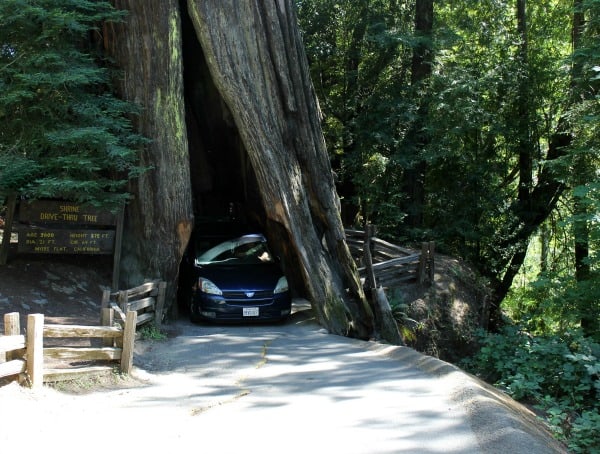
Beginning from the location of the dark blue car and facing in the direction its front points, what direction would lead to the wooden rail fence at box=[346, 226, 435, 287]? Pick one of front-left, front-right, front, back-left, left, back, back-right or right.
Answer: back-left

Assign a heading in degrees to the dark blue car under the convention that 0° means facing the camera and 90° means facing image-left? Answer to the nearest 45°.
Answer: approximately 0°

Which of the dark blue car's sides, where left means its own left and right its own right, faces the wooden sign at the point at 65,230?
right

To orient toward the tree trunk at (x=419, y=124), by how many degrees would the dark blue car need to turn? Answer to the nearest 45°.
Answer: approximately 135° to its left

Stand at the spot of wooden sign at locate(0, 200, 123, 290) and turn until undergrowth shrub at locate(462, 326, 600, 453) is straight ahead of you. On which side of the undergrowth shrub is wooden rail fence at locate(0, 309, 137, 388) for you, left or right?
right

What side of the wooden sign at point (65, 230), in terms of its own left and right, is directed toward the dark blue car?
left

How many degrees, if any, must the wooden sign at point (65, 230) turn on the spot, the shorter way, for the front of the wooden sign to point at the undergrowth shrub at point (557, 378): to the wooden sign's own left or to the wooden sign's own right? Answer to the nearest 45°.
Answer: approximately 45° to the wooden sign's own left

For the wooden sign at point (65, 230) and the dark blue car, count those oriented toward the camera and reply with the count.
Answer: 2

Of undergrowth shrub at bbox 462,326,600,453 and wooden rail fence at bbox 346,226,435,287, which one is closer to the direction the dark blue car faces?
the undergrowth shrub

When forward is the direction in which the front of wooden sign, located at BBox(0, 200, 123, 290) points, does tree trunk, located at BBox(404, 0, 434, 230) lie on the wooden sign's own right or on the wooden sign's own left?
on the wooden sign's own left
